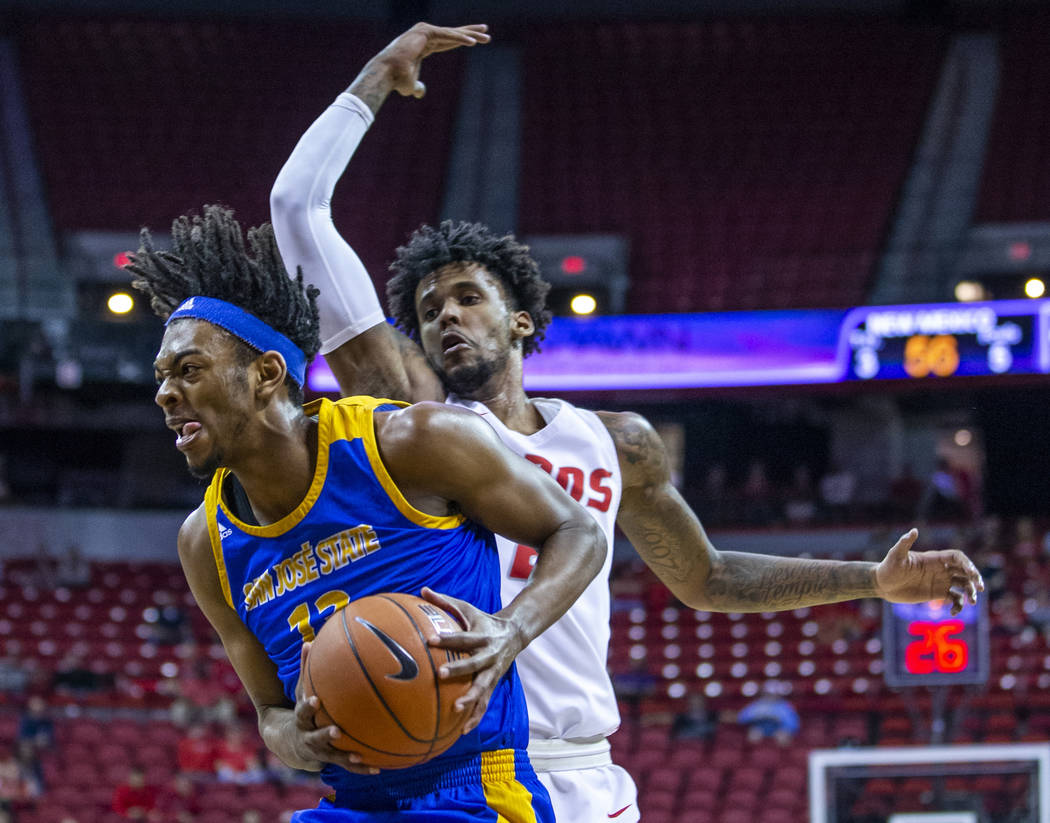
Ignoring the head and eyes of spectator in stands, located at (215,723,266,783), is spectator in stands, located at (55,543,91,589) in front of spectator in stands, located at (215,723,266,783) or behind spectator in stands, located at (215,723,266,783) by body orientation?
behind

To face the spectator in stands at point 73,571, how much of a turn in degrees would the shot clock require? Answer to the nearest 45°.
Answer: approximately 135° to its right

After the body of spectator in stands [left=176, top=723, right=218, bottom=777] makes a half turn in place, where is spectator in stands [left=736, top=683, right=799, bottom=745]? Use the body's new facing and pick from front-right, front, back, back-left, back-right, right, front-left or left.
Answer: right

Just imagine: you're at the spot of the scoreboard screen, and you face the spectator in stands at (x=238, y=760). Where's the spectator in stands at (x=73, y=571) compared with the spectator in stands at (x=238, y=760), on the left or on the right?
right

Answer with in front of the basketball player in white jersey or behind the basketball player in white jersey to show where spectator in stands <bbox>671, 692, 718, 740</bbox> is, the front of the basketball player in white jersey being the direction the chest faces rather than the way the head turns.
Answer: behind

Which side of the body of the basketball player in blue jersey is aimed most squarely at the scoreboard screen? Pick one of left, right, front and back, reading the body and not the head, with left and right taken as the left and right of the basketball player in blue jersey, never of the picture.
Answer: back

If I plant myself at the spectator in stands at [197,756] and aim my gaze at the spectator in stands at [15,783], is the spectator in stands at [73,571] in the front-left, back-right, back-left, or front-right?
front-right

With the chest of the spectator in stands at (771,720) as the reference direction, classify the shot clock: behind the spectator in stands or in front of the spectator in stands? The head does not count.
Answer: in front

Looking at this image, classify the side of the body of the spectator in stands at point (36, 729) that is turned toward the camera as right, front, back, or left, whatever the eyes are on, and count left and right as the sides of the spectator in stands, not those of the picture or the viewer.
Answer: front

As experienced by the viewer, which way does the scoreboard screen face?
facing the viewer

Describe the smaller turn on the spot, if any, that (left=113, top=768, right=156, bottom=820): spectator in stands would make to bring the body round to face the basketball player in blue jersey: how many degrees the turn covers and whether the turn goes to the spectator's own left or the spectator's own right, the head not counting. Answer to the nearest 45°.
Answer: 0° — they already face them

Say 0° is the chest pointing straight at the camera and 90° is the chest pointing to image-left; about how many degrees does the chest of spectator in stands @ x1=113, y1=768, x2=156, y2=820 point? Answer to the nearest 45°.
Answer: approximately 0°

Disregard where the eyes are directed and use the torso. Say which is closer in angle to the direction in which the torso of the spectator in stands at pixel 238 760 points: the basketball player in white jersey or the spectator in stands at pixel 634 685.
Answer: the basketball player in white jersey

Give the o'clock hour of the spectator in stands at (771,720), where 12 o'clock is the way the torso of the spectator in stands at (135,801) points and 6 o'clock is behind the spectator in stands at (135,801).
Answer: the spectator in stands at (771,720) is roughly at 9 o'clock from the spectator in stands at (135,801).

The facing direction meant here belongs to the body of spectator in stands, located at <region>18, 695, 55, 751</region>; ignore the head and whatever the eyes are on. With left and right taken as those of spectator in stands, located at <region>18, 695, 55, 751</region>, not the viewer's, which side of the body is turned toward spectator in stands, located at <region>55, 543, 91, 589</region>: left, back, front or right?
back

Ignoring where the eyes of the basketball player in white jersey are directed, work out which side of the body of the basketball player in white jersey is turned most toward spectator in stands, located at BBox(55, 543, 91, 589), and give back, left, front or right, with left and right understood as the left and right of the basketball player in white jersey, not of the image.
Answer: back

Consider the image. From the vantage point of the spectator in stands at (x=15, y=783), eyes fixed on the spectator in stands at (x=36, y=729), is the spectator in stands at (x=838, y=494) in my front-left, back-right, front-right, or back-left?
front-right
